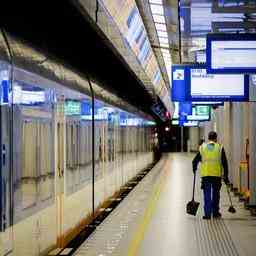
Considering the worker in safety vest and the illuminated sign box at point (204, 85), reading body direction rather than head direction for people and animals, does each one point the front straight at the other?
yes

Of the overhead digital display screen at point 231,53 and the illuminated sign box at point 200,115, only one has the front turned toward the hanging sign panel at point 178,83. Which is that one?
the illuminated sign box

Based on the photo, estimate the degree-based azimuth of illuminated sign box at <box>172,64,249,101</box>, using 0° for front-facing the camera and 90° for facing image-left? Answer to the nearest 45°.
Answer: approximately 0°

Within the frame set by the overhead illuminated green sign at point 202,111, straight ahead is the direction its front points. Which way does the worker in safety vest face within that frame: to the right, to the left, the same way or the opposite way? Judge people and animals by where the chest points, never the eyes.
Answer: the opposite way

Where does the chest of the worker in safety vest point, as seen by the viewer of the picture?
away from the camera

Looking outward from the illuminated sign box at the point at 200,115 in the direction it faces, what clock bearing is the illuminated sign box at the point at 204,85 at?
the illuminated sign box at the point at 204,85 is roughly at 12 o'clock from the illuminated sign box at the point at 200,115.

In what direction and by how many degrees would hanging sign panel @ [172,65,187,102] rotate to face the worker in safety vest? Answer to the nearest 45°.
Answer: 0° — it already faces them

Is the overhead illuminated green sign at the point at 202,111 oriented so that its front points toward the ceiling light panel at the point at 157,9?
yes
